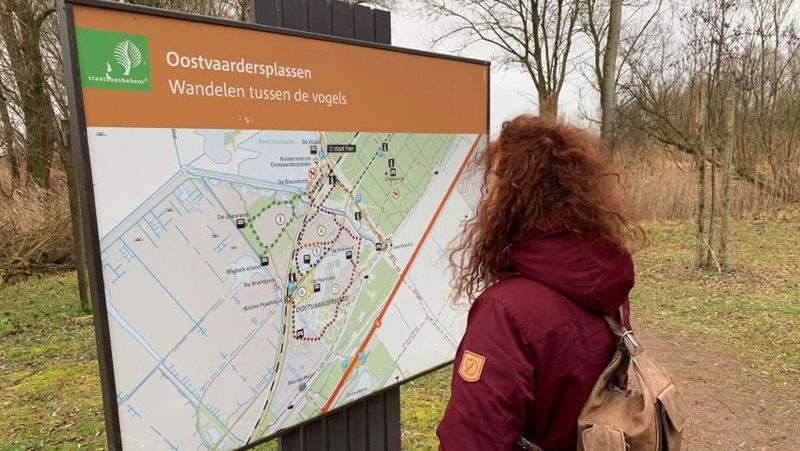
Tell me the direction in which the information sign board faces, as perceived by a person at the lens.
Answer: facing the viewer and to the right of the viewer

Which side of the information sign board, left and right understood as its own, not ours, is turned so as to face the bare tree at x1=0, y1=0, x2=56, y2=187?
back

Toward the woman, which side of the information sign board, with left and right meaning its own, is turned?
front

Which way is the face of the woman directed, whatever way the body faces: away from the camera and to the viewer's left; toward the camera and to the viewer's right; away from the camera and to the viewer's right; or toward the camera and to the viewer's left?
away from the camera and to the viewer's left

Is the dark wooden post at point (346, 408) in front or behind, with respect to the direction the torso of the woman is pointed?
in front

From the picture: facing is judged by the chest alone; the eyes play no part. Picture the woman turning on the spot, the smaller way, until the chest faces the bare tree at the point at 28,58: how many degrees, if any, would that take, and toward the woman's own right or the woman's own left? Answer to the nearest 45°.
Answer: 0° — they already face it

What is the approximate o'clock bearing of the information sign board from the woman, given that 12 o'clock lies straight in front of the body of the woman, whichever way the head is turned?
The information sign board is roughly at 11 o'clock from the woman.

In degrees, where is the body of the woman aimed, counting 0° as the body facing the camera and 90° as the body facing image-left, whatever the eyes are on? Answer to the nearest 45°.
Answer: approximately 135°
